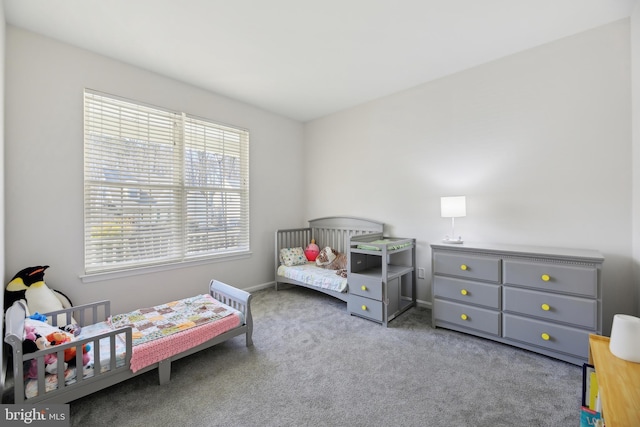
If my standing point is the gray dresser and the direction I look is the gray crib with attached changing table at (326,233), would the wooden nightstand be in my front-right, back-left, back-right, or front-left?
back-left

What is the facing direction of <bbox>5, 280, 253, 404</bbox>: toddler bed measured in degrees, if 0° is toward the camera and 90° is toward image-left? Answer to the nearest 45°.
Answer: approximately 225°

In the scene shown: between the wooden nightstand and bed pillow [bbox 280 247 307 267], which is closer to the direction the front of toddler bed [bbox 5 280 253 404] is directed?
the bed pillow

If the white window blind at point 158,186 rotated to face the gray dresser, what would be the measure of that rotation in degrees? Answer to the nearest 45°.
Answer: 0° — it already faces it

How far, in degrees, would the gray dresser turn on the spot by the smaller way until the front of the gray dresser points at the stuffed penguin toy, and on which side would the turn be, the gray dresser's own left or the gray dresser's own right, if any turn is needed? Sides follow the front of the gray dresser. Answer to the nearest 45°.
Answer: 0° — it already faces it

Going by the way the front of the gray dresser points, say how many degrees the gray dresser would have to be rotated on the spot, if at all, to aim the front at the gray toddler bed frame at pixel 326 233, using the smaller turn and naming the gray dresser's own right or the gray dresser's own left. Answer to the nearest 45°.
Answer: approximately 45° to the gray dresser's own right

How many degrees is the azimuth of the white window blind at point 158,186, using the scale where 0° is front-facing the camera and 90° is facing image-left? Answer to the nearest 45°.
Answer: approximately 315°
